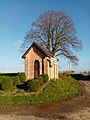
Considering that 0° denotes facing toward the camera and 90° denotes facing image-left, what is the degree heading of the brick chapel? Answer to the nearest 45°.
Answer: approximately 45°

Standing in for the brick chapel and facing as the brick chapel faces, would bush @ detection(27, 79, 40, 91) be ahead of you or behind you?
ahead

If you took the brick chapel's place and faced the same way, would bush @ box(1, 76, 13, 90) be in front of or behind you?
in front
